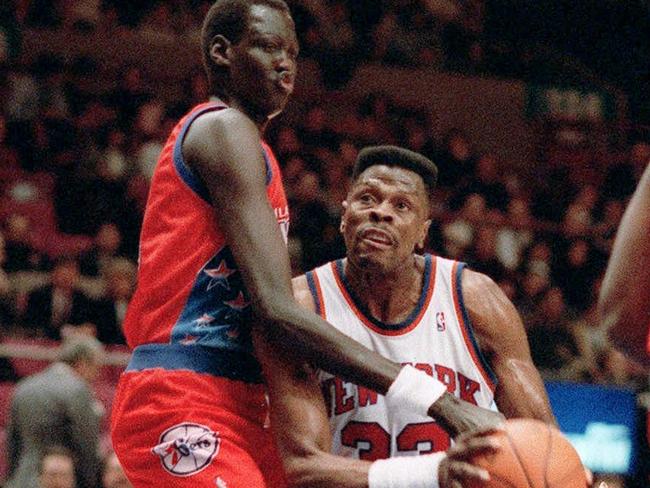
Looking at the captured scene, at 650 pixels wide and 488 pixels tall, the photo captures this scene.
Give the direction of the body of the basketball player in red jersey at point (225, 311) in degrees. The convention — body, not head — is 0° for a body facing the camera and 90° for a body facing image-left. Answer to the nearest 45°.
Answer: approximately 270°

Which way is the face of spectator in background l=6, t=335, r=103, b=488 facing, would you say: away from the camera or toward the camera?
away from the camera

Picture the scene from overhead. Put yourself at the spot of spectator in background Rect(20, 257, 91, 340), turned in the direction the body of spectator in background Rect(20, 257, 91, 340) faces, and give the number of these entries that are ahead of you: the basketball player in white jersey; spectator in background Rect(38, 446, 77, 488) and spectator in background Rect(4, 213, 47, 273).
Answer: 2

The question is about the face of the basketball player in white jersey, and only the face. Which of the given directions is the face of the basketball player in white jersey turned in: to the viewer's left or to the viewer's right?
to the viewer's left

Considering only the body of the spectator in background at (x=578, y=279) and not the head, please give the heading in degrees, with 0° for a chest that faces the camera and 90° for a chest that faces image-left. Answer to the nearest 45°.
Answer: approximately 0°
